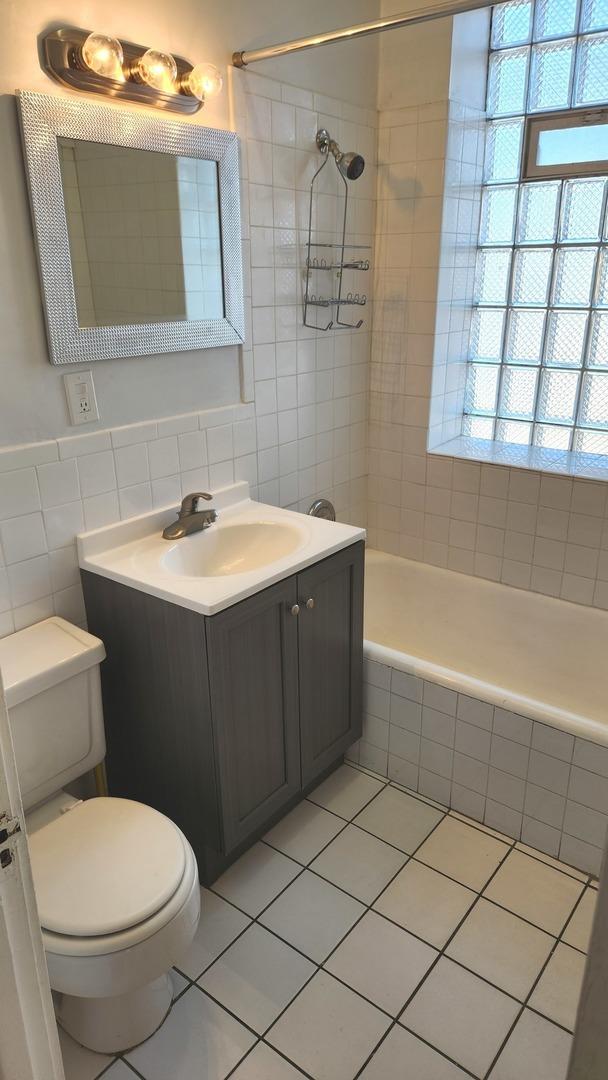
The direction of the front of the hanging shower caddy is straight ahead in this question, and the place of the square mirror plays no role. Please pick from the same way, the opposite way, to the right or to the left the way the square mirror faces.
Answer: the same way

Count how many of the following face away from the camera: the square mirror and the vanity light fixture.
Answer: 0

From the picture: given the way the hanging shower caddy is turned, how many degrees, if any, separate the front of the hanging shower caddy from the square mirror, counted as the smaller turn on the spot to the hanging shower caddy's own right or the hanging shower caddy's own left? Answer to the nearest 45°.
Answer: approximately 90° to the hanging shower caddy's own right

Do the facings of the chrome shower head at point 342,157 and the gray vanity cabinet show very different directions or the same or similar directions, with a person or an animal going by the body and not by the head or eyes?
same or similar directions

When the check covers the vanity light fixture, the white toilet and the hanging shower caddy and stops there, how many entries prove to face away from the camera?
0

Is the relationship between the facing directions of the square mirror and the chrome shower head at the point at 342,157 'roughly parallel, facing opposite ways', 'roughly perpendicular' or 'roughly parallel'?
roughly parallel

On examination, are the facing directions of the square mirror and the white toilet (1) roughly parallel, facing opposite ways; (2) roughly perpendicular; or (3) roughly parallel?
roughly parallel

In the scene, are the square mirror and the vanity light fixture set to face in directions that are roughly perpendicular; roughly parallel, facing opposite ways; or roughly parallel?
roughly parallel

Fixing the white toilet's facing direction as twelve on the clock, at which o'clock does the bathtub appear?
The bathtub is roughly at 10 o'clock from the white toilet.

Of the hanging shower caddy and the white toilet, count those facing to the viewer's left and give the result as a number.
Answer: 0

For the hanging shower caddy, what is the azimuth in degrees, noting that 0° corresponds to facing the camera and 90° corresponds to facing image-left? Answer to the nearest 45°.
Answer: approximately 315°

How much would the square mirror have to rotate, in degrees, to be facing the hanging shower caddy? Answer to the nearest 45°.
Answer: approximately 90° to its left

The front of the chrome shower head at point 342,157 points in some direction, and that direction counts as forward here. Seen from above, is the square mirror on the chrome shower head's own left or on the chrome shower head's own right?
on the chrome shower head's own right

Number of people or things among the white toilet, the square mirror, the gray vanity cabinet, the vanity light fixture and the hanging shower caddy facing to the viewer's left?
0

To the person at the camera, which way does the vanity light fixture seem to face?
facing the viewer and to the right of the viewer

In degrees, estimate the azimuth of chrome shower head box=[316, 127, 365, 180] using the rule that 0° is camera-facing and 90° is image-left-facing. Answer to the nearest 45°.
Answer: approximately 315°
